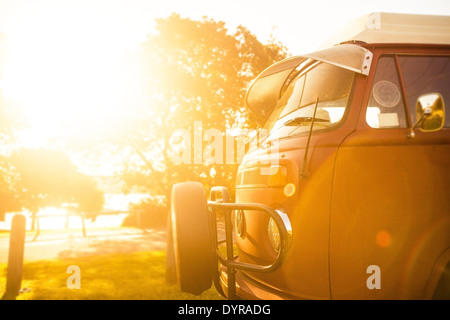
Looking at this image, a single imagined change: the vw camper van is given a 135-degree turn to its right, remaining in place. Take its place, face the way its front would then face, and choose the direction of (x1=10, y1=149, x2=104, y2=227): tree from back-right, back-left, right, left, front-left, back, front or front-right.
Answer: front-left

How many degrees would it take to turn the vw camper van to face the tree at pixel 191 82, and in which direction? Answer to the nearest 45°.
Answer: approximately 90° to its right

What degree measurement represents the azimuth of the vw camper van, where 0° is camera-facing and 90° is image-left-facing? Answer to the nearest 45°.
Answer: approximately 45°
